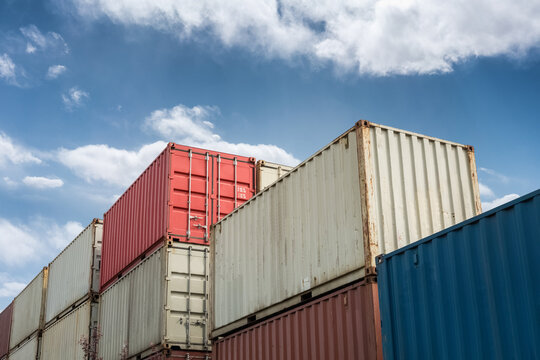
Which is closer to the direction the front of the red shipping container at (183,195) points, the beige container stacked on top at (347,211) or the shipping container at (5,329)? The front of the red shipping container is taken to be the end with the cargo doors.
the beige container stacked on top

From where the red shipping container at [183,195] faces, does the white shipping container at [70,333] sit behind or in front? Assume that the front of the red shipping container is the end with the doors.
behind

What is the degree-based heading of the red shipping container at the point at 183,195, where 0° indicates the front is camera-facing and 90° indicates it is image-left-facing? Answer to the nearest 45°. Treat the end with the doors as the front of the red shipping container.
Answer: approximately 315°

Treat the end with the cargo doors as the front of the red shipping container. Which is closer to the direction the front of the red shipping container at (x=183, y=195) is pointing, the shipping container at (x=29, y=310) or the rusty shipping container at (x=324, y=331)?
the rusty shipping container
